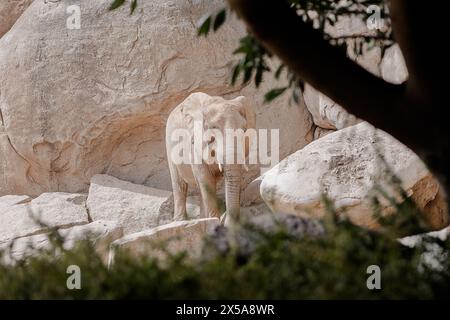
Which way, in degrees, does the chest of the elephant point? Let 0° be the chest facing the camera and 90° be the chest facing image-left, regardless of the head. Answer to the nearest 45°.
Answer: approximately 315°

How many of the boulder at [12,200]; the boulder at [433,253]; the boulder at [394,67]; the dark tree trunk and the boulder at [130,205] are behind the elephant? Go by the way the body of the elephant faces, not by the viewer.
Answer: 2

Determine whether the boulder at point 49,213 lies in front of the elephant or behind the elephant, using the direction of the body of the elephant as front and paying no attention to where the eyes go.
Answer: behind

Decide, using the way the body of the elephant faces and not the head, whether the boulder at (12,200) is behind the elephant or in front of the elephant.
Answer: behind

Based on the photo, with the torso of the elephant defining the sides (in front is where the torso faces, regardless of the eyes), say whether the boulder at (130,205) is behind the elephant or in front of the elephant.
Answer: behind

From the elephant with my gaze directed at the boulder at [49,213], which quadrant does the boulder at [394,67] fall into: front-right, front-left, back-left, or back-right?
back-right
